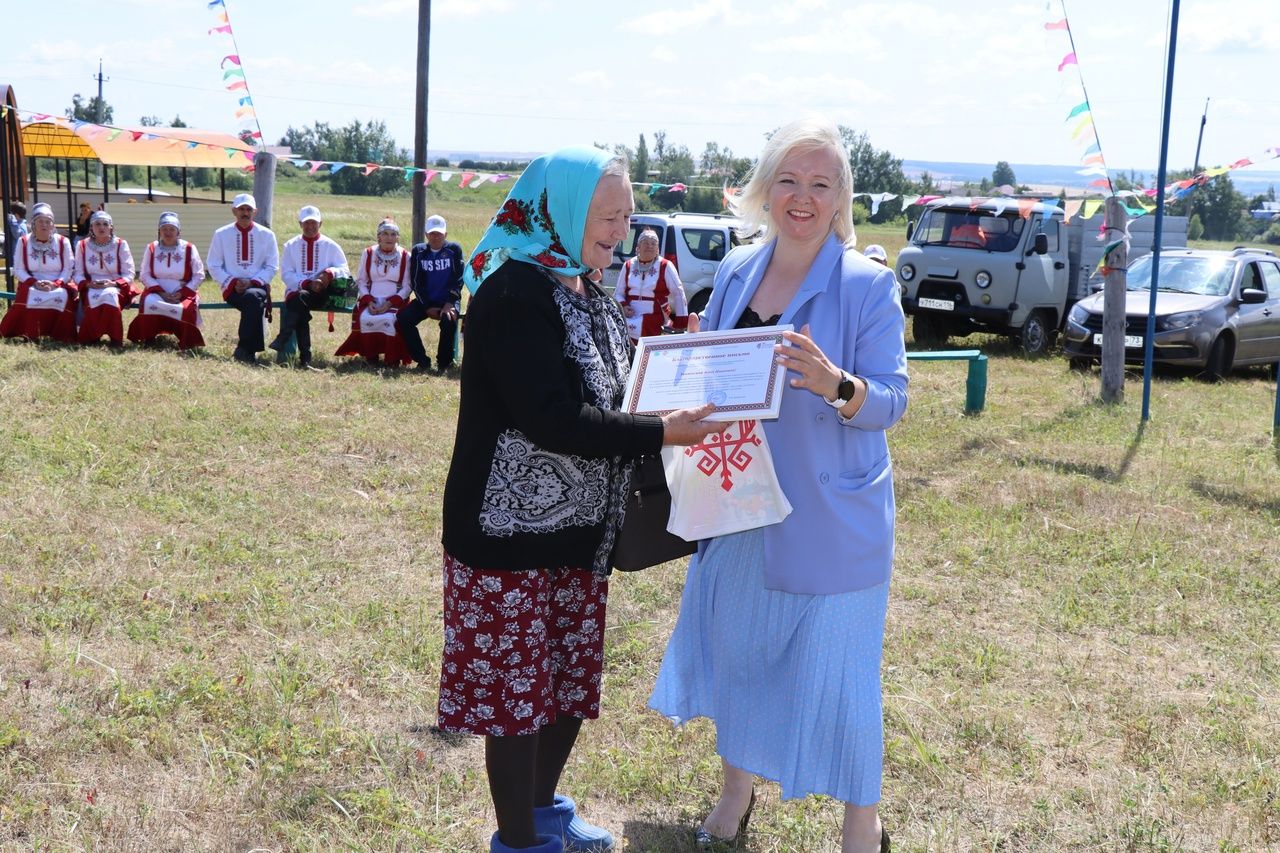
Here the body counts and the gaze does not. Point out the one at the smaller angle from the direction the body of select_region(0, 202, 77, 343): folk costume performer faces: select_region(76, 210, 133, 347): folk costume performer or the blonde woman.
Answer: the blonde woman

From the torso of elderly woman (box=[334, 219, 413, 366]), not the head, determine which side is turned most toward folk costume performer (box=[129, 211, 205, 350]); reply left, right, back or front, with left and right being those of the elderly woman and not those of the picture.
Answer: right

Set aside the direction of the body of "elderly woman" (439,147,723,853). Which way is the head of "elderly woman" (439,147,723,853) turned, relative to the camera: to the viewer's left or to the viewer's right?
to the viewer's right

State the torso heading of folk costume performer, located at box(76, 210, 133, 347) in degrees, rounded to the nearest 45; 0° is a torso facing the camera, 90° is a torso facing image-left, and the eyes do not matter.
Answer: approximately 0°

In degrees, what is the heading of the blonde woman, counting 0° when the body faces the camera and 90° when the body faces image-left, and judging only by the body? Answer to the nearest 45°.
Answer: approximately 45°

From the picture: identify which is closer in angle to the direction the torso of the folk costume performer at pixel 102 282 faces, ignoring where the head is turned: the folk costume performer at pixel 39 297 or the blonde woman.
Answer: the blonde woman

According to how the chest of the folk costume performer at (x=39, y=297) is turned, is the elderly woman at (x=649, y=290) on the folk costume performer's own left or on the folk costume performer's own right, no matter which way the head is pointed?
on the folk costume performer's own left

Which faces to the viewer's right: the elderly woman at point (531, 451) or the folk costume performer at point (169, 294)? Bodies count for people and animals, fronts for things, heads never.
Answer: the elderly woman

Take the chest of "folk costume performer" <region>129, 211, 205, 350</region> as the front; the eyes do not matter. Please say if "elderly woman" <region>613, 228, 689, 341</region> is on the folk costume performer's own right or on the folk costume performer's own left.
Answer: on the folk costume performer's own left

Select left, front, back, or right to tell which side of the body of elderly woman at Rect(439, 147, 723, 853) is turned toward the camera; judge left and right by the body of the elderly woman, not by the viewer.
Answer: right
